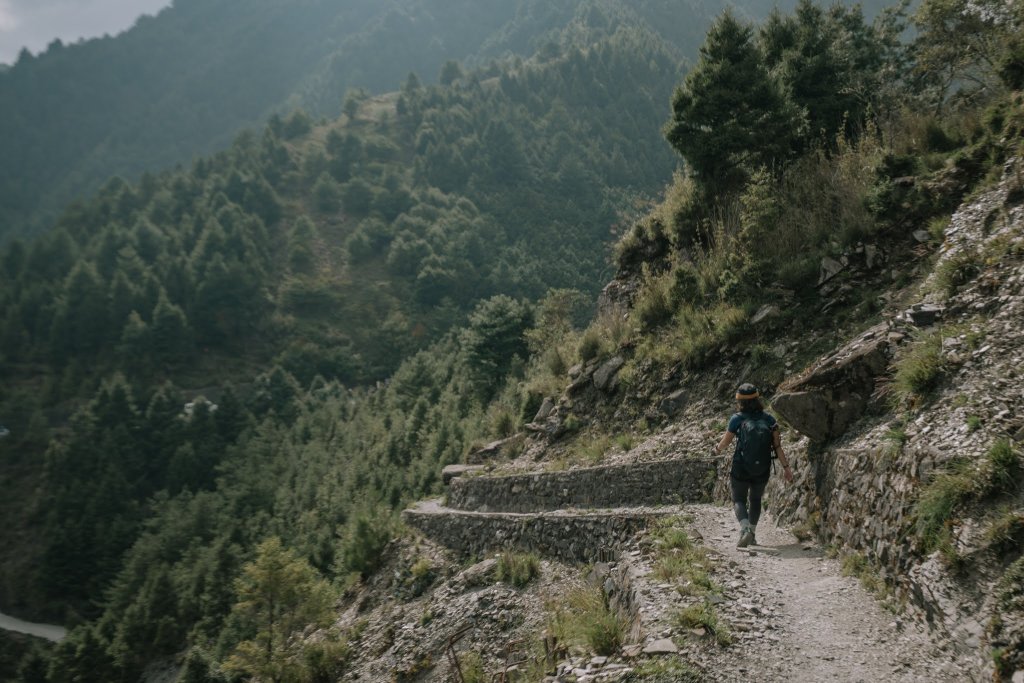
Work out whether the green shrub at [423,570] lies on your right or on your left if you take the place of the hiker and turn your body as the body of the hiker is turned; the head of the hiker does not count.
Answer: on your left

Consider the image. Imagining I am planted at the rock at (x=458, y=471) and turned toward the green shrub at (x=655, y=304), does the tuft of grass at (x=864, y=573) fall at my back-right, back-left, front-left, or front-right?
front-right

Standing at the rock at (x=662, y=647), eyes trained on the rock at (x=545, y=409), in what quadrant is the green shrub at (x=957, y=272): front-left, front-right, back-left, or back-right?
front-right

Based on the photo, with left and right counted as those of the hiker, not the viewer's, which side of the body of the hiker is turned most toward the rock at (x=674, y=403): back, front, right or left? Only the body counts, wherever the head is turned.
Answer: front

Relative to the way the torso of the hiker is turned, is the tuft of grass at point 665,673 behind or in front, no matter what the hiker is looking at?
behind

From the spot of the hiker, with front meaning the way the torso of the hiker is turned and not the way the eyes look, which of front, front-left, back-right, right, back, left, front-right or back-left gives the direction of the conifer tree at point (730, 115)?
front

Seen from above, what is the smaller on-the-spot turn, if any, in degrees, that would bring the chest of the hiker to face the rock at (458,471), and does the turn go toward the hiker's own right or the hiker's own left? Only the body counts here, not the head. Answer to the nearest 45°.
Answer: approximately 45° to the hiker's own left

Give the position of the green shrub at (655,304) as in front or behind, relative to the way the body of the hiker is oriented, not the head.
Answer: in front

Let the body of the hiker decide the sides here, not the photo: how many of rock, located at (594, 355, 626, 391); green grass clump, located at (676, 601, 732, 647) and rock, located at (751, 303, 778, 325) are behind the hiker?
1

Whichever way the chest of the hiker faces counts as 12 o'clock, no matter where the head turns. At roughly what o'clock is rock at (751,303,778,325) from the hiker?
The rock is roughly at 12 o'clock from the hiker.

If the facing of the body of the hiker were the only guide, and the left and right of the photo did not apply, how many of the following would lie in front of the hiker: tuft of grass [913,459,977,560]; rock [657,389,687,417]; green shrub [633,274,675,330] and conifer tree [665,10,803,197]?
3

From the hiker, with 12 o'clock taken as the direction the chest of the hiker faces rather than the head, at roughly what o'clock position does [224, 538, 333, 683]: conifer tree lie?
The conifer tree is roughly at 10 o'clock from the hiker.

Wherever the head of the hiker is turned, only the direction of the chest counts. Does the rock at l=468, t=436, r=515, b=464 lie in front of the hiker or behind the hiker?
in front

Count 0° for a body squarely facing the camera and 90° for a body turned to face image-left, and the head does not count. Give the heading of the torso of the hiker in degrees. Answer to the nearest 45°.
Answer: approximately 180°

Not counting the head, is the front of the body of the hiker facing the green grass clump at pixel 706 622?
no

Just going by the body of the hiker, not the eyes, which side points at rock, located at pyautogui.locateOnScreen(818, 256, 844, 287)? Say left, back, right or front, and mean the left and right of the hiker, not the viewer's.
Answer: front

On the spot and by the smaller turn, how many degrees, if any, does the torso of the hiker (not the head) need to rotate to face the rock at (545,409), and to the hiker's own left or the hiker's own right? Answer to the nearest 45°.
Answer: approximately 45° to the hiker's own left
